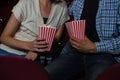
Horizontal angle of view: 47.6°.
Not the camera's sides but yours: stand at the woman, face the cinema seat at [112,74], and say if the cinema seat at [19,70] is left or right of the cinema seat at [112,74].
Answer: right

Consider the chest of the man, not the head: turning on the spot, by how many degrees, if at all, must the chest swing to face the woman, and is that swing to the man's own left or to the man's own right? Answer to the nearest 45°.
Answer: approximately 45° to the man's own right

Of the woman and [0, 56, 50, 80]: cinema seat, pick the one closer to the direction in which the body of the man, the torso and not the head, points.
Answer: the cinema seat

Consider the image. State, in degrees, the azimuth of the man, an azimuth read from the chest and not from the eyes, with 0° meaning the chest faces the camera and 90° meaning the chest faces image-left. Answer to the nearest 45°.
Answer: approximately 45°

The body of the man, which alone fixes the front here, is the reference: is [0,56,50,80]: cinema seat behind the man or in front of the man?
in front
